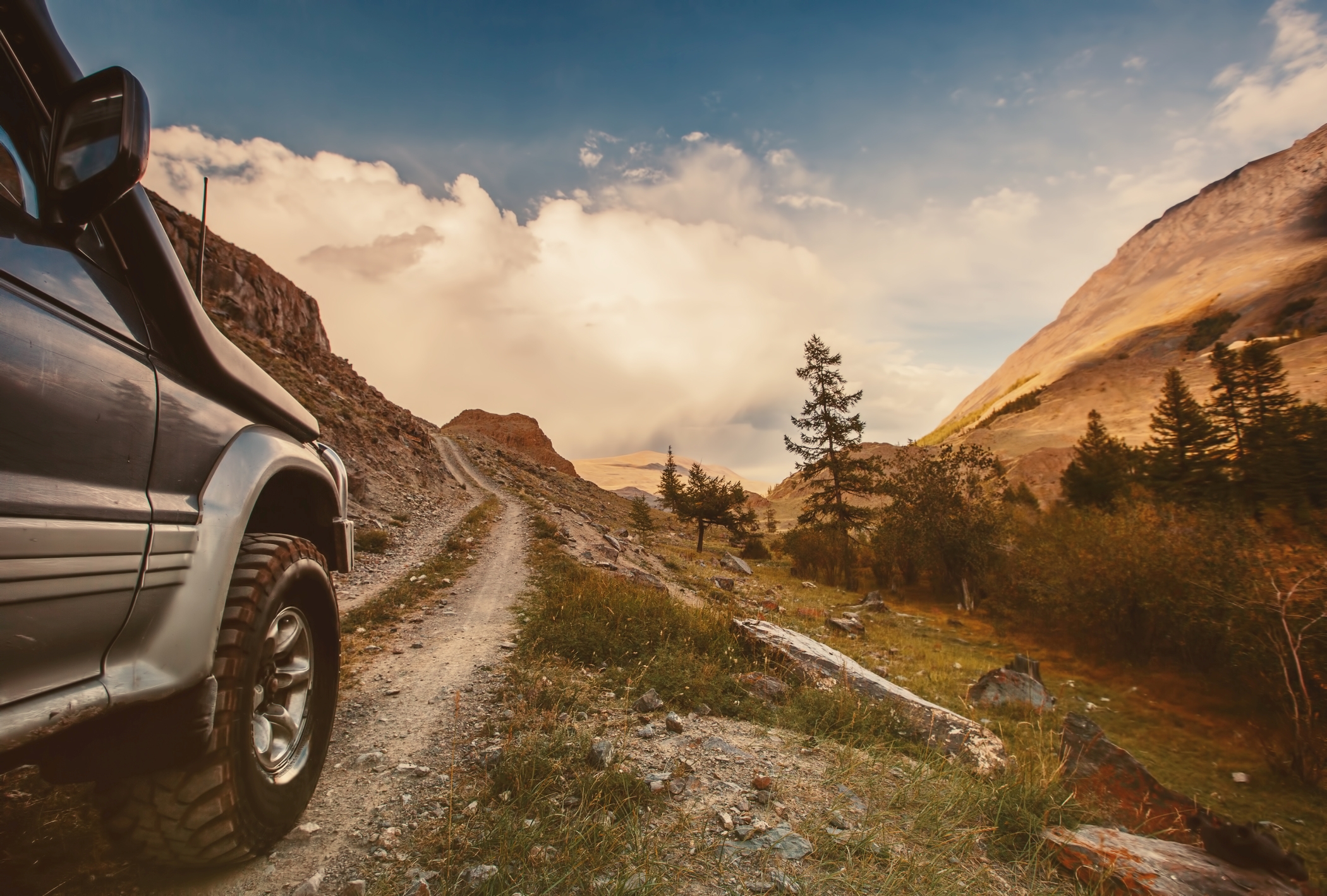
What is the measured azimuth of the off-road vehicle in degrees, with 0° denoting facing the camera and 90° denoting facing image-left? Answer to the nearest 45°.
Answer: approximately 225°

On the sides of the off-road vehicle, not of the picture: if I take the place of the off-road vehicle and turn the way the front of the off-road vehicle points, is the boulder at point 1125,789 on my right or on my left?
on my right

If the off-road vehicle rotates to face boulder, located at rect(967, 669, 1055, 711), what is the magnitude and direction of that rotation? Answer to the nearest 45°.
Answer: approximately 45° to its right

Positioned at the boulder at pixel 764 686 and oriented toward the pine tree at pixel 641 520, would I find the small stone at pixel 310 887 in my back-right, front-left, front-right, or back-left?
back-left

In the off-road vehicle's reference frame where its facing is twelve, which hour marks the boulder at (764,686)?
The boulder is roughly at 1 o'clock from the off-road vehicle.

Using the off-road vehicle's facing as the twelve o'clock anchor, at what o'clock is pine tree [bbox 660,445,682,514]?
The pine tree is roughly at 12 o'clock from the off-road vehicle.

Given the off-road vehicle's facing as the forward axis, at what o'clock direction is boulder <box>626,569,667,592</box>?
The boulder is roughly at 12 o'clock from the off-road vehicle.

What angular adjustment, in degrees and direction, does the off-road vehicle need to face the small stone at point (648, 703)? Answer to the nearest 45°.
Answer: approximately 45° to its right
